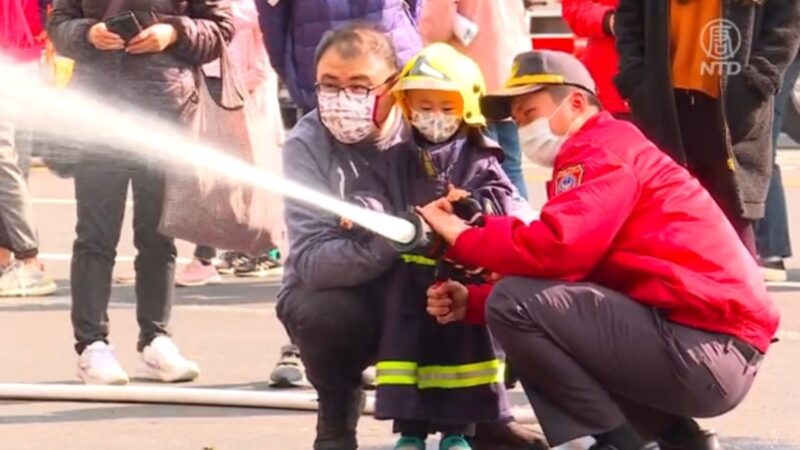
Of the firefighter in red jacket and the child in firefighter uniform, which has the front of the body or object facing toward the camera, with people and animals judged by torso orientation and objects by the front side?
the child in firefighter uniform

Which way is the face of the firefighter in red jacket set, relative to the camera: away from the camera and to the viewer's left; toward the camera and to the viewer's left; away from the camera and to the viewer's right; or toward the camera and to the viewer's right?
toward the camera and to the viewer's left

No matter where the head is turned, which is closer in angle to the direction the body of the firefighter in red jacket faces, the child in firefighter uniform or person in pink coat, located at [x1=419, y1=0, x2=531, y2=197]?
the child in firefighter uniform

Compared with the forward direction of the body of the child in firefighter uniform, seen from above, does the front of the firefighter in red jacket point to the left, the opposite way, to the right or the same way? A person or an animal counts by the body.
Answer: to the right

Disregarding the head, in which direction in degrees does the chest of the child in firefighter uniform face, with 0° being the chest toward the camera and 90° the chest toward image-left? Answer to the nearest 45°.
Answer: approximately 0°

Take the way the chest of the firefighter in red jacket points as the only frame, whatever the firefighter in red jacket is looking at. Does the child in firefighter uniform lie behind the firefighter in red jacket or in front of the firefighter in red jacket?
in front

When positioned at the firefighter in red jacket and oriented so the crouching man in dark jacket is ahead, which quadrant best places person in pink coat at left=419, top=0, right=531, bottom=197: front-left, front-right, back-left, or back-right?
front-right

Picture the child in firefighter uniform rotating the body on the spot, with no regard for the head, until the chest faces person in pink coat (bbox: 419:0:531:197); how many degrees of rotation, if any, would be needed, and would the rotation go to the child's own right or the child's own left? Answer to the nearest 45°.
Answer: approximately 180°

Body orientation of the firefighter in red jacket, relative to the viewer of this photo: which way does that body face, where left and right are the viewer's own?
facing to the left of the viewer

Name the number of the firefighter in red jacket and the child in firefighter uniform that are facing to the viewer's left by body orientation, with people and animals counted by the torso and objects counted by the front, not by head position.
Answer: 1

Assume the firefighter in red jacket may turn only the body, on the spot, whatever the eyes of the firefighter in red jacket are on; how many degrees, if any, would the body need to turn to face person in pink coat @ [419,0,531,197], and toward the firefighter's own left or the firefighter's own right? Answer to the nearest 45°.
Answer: approximately 90° to the firefighter's own right
